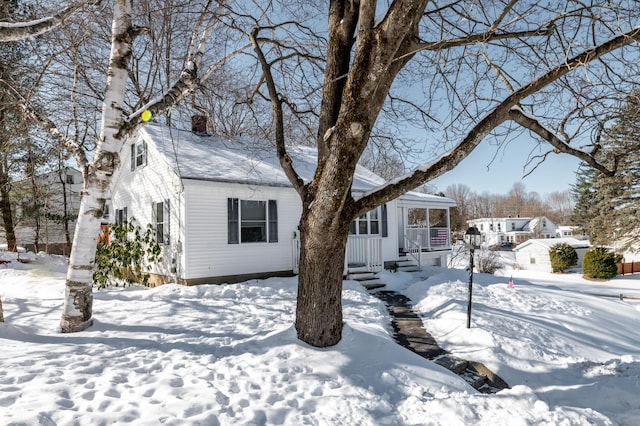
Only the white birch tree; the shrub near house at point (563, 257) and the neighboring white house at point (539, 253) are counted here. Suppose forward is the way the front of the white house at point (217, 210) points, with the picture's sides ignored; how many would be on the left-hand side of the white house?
2

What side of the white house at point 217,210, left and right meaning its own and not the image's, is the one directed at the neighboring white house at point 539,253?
left

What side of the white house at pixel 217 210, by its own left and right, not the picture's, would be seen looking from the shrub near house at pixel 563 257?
left

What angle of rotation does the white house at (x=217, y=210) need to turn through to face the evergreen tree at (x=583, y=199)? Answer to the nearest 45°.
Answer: approximately 90° to its left

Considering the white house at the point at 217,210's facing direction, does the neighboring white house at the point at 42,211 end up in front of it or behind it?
behind

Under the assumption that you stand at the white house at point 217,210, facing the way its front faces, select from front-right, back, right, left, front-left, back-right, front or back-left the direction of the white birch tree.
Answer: front-right

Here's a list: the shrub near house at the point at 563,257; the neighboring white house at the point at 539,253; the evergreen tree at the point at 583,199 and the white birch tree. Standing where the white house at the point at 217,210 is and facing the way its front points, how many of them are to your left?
3
